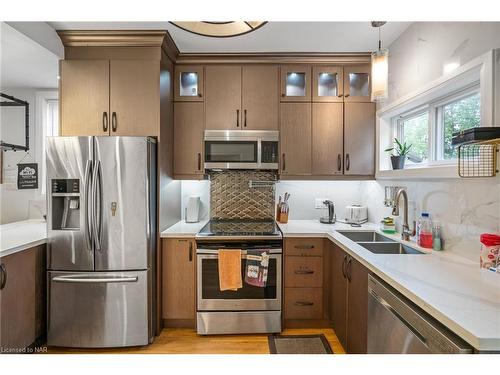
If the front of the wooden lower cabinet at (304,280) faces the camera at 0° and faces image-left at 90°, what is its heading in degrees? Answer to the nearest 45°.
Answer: approximately 0°

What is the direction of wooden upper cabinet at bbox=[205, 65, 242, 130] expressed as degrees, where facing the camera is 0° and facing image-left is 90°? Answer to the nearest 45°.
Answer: approximately 0°

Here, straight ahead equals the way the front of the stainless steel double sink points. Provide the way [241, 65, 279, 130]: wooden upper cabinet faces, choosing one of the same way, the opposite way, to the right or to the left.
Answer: to the left

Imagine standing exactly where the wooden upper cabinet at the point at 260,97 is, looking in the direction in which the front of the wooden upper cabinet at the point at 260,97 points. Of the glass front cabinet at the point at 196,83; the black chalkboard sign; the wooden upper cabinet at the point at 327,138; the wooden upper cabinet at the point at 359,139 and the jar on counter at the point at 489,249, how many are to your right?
2

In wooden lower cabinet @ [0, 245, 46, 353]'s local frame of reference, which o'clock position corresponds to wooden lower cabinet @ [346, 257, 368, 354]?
wooden lower cabinet @ [346, 257, 368, 354] is roughly at 12 o'clock from wooden lower cabinet @ [0, 245, 46, 353].
